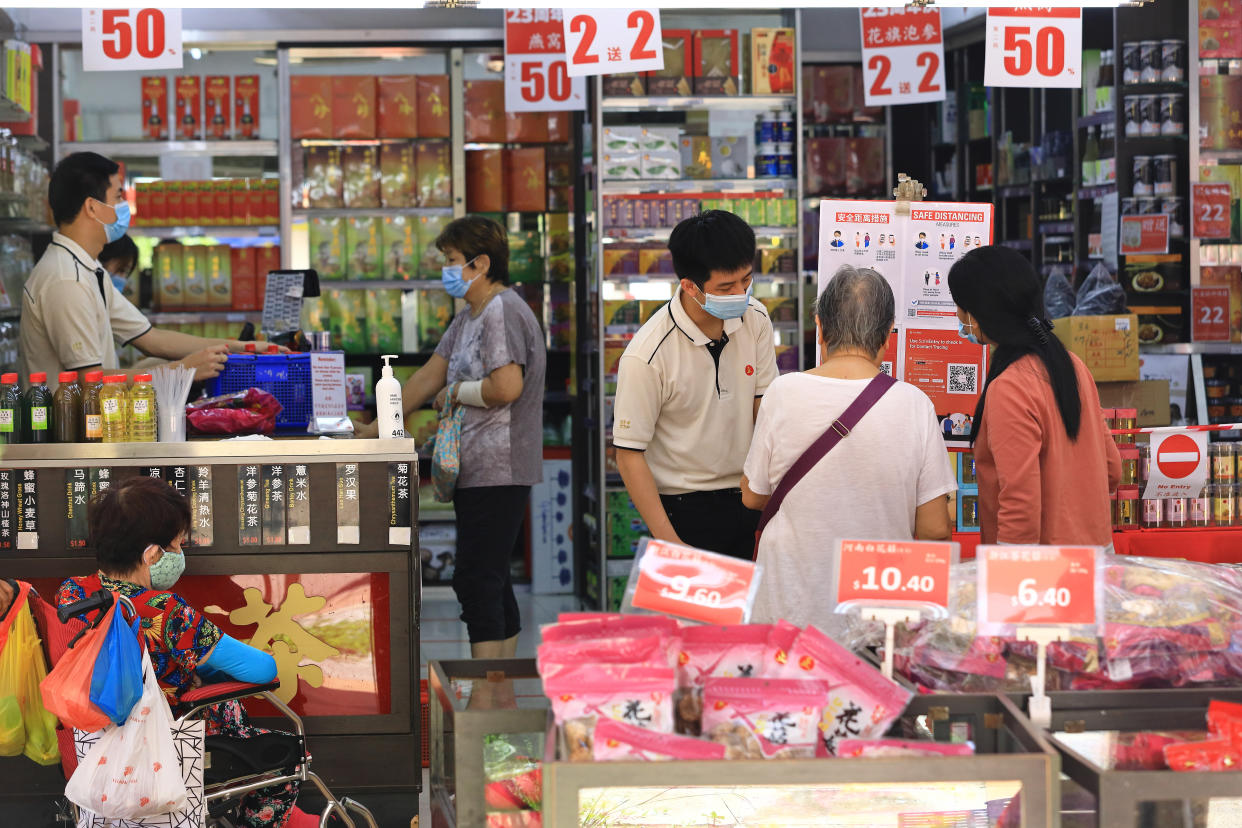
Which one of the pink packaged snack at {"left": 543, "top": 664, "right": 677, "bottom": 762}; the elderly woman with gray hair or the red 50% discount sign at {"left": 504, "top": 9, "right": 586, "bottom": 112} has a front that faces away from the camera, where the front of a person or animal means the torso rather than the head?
the elderly woman with gray hair

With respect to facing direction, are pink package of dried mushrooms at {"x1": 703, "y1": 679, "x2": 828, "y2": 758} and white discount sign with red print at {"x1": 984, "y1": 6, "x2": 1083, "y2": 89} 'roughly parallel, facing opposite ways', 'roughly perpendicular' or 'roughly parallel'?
roughly parallel

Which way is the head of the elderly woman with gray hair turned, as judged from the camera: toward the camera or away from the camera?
away from the camera

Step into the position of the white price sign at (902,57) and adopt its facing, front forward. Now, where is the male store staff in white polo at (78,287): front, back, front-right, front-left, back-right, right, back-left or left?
front-right

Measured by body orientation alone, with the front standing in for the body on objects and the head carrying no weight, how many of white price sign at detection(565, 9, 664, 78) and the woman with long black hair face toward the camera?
1

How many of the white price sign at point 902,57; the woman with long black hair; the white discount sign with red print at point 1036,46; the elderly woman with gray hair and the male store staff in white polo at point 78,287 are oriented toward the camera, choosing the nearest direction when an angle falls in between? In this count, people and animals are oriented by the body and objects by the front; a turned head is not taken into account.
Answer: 2

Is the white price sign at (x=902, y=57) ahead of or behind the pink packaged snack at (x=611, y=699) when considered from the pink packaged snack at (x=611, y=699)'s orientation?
behind

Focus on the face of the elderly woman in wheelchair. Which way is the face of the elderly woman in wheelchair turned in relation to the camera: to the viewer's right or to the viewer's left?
to the viewer's right

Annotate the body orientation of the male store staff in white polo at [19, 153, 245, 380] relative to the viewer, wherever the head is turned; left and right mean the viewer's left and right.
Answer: facing to the right of the viewer

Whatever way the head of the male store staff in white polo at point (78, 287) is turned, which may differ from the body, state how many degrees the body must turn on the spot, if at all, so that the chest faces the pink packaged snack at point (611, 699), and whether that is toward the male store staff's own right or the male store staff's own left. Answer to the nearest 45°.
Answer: approximately 90° to the male store staff's own right

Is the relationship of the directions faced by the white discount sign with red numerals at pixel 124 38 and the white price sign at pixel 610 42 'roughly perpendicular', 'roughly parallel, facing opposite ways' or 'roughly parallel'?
roughly parallel

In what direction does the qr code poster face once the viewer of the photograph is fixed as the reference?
facing the viewer

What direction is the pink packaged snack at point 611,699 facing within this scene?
toward the camera

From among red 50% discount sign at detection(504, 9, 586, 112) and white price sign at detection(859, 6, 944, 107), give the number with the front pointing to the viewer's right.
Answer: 0
